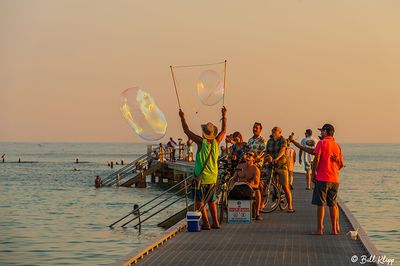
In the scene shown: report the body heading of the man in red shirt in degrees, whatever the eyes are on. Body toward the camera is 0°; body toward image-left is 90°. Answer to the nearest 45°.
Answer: approximately 135°

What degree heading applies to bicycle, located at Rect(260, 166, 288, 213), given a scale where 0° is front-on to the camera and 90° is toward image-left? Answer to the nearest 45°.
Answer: approximately 45°

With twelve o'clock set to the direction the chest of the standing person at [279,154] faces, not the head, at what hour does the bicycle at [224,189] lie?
The bicycle is roughly at 12 o'clock from the standing person.

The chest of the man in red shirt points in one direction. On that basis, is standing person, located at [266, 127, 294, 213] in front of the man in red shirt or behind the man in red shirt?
in front

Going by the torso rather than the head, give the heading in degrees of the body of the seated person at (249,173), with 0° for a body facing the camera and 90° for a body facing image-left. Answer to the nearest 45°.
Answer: approximately 0°

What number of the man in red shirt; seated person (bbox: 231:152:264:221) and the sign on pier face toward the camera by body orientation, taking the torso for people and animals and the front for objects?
2

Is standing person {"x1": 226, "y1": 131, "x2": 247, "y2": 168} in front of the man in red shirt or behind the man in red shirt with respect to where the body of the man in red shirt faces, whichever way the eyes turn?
in front
